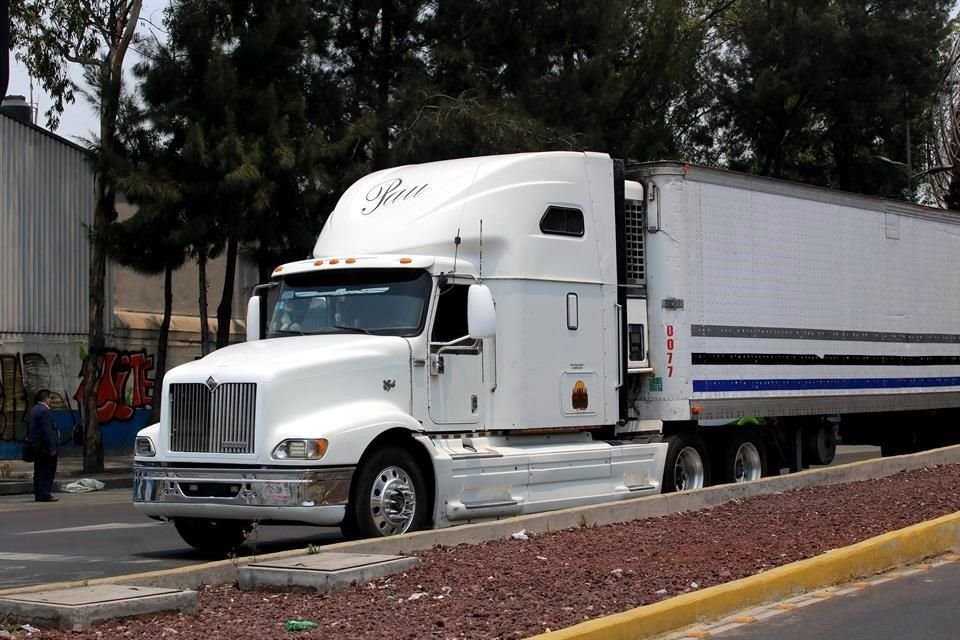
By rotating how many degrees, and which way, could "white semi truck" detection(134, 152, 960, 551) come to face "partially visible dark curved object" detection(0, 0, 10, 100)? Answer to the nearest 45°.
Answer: approximately 45° to its right

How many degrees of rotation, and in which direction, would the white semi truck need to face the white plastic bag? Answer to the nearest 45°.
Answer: approximately 90° to its right

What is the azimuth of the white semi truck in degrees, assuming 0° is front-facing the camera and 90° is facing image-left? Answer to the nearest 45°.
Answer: approximately 45°
